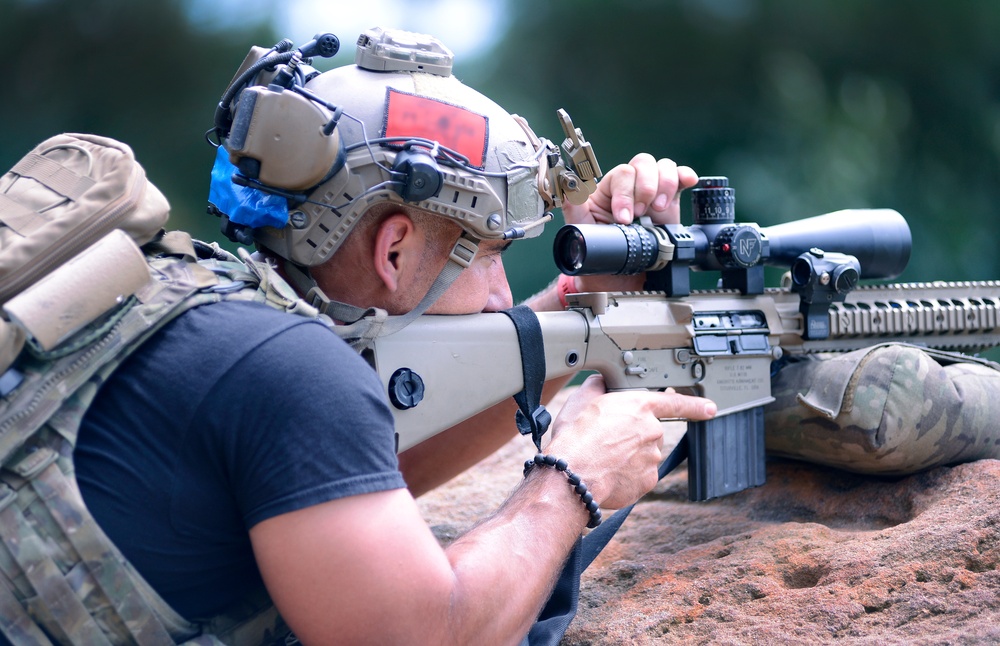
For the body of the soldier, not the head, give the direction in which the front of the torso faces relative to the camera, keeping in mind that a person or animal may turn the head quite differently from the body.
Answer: to the viewer's right

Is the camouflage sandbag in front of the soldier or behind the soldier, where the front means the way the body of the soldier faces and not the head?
in front
